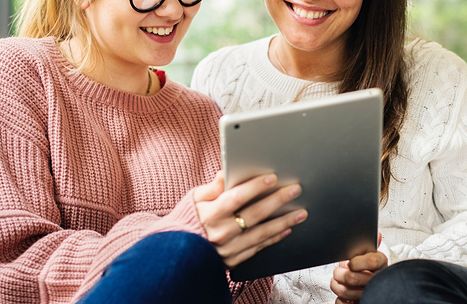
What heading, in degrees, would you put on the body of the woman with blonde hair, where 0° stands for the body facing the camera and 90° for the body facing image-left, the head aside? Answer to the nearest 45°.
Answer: approximately 315°

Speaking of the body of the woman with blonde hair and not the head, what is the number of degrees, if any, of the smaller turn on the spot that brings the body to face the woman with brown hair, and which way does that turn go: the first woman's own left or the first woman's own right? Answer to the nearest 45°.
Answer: approximately 45° to the first woman's own left

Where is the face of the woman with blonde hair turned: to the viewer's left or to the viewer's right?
to the viewer's right
